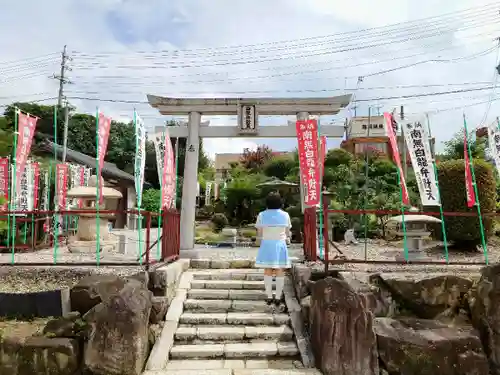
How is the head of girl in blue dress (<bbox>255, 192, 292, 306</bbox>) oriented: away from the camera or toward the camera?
away from the camera

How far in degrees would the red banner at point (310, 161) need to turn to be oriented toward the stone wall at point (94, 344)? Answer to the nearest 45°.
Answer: approximately 45° to its right

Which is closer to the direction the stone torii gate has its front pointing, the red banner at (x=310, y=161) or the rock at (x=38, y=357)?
the rock

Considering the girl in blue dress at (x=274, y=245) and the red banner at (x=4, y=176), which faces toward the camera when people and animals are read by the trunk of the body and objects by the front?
the red banner

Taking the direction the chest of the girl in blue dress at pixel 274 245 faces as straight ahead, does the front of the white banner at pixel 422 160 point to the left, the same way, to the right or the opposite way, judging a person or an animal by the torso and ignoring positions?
the opposite way

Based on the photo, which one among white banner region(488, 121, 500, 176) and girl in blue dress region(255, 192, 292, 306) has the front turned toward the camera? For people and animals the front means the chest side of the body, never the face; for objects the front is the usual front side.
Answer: the white banner

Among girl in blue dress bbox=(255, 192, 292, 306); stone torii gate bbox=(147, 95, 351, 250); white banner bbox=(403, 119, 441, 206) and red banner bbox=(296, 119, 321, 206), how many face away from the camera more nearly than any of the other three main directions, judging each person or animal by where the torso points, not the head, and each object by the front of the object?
1

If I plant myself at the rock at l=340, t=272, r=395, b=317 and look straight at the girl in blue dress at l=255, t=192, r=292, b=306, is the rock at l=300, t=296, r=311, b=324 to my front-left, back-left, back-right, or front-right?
front-left

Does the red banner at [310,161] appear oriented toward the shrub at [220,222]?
no

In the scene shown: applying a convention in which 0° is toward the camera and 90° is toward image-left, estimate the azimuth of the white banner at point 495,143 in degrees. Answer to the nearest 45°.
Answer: approximately 0°

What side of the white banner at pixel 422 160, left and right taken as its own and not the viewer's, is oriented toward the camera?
front

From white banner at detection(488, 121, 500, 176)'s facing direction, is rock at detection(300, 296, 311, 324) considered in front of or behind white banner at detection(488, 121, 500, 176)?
in front

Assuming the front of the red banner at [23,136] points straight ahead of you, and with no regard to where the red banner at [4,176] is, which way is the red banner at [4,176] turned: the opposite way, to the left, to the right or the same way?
the same way

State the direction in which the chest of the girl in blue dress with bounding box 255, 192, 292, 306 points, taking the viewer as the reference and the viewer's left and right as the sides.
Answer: facing away from the viewer

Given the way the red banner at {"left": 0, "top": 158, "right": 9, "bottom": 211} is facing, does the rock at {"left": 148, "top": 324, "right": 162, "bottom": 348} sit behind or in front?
in front

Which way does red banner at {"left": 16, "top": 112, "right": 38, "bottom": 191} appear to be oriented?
toward the camera

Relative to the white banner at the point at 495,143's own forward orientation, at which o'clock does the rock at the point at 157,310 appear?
The rock is roughly at 1 o'clock from the white banner.

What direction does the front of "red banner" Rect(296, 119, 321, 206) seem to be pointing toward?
toward the camera
